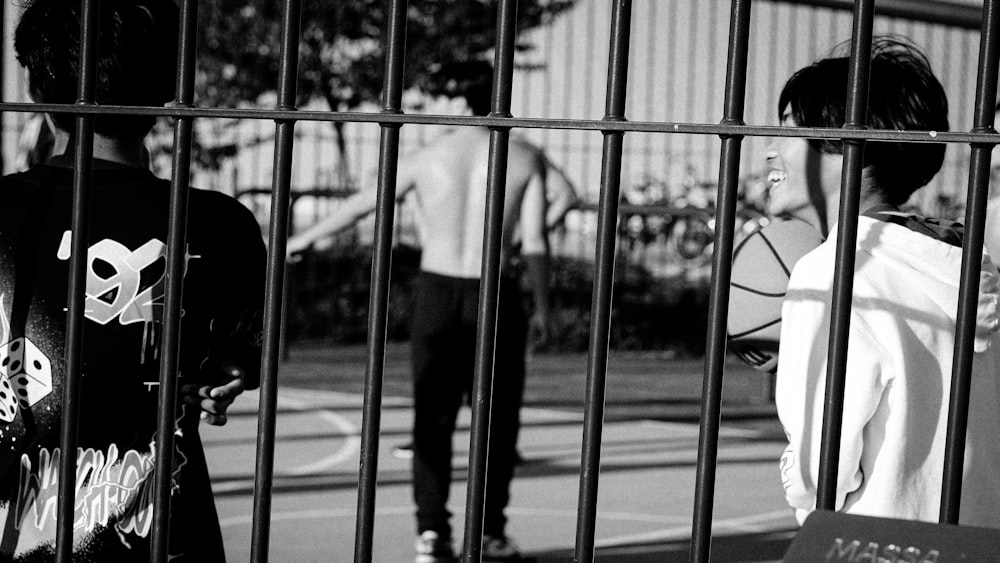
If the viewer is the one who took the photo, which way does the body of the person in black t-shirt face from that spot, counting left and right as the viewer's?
facing away from the viewer

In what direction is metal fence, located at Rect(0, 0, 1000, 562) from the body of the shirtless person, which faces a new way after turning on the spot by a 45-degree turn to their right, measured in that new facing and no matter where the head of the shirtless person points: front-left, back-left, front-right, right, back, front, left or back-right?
back-right

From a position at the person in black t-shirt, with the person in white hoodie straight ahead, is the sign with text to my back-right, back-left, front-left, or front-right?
front-right

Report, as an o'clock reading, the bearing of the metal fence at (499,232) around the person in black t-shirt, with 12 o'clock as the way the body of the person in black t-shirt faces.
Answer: The metal fence is roughly at 4 o'clock from the person in black t-shirt.

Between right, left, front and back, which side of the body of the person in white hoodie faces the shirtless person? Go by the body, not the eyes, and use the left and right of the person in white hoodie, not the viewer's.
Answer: front

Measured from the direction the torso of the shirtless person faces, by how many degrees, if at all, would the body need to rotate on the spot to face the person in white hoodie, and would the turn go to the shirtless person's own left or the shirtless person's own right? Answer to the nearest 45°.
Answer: approximately 180°

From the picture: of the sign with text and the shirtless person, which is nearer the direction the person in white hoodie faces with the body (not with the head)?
the shirtless person

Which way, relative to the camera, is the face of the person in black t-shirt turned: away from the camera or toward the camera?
away from the camera

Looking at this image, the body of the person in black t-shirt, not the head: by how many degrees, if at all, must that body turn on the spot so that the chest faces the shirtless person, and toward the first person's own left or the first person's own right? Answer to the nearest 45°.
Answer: approximately 45° to the first person's own right

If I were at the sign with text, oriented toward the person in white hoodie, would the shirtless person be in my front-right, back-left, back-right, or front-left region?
front-left

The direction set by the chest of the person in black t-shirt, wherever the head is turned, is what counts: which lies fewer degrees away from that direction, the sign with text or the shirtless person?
the shirtless person

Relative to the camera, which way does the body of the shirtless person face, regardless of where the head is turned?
away from the camera

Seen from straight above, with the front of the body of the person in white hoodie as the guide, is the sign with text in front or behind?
behind

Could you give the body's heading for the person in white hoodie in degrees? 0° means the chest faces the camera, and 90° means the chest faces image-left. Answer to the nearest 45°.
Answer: approximately 135°
